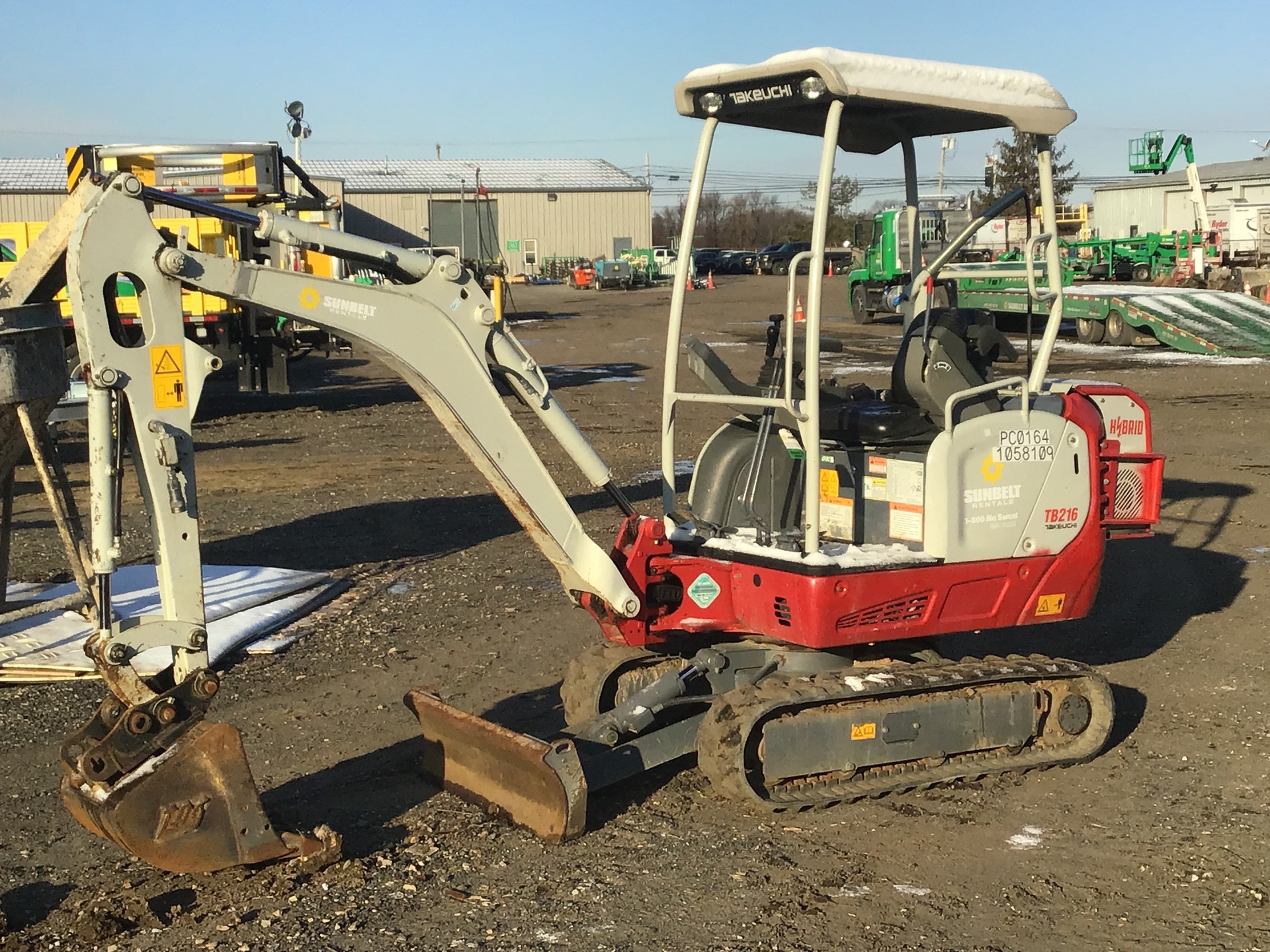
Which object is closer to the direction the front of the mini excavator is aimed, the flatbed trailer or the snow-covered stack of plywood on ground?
the snow-covered stack of plywood on ground

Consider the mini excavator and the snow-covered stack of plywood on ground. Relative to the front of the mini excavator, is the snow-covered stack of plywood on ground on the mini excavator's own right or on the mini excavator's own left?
on the mini excavator's own right

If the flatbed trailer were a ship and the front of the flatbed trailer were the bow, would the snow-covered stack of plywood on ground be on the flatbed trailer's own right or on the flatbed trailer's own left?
on the flatbed trailer's own left

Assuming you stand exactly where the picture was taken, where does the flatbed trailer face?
facing away from the viewer and to the left of the viewer

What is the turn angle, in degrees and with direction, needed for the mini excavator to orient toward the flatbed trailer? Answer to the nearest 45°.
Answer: approximately 180°
